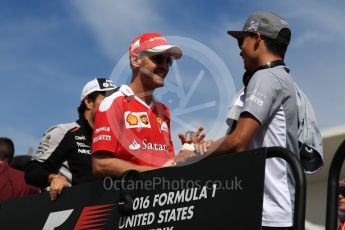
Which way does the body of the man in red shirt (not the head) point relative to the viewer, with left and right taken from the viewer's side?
facing the viewer and to the right of the viewer

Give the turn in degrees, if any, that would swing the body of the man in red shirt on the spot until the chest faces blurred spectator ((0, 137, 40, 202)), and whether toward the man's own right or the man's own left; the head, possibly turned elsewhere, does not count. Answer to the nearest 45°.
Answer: approximately 180°
